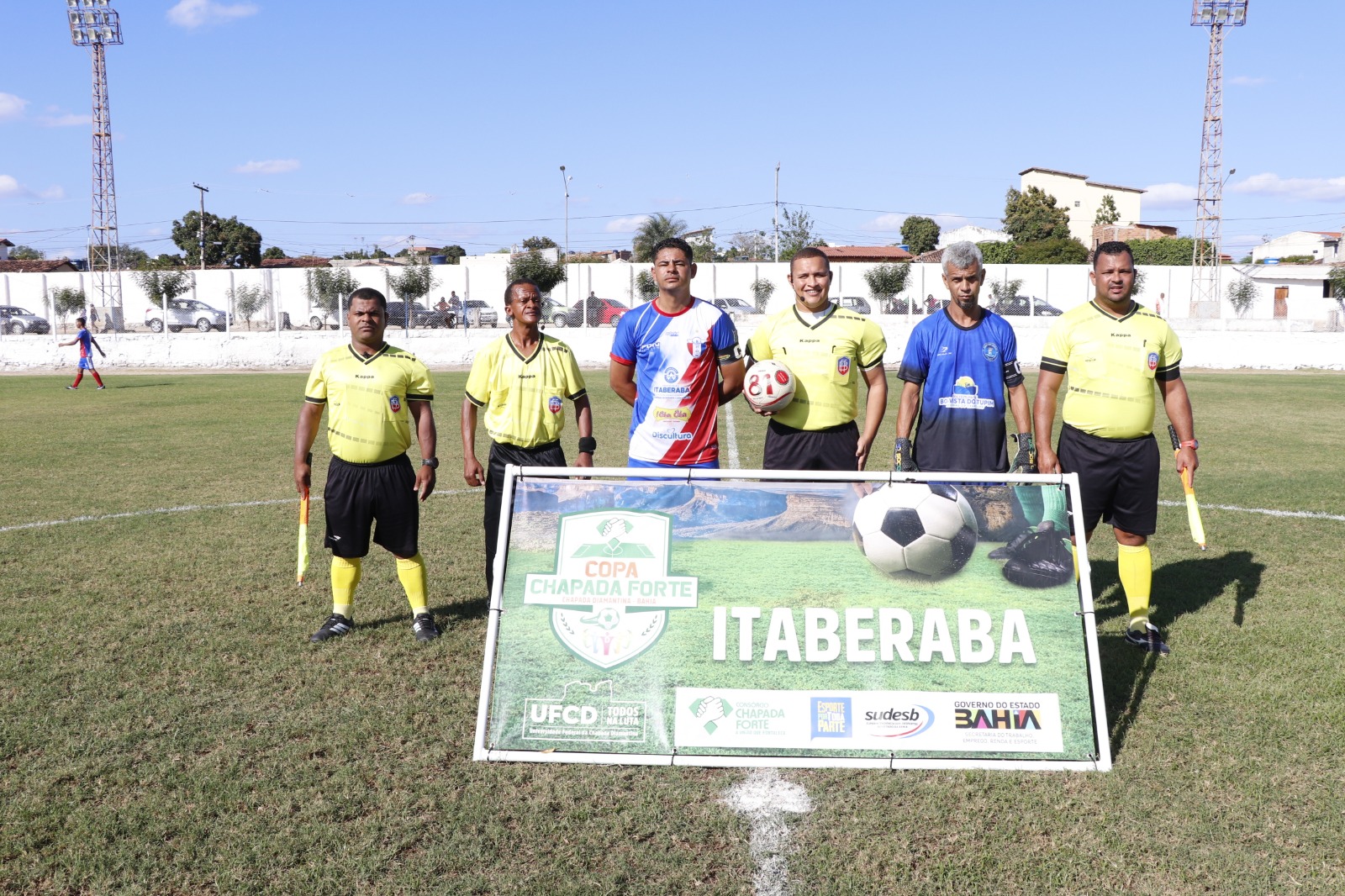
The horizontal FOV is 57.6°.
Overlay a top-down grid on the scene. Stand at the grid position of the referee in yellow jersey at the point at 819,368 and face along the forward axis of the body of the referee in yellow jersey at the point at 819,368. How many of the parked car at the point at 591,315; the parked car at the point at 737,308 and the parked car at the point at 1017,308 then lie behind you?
3

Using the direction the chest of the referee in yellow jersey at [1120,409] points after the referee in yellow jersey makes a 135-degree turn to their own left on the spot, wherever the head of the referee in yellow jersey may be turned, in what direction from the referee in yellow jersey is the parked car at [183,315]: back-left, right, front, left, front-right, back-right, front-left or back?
left

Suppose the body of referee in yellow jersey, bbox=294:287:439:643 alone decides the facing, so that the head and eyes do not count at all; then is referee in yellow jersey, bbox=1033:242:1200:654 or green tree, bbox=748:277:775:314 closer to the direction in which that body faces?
the referee in yellow jersey

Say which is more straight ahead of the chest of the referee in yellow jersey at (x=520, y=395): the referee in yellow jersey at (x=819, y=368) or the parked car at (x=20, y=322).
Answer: the referee in yellow jersey

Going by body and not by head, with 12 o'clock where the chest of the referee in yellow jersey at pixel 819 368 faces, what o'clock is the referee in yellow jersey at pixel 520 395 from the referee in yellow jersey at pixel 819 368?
the referee in yellow jersey at pixel 520 395 is roughly at 3 o'clock from the referee in yellow jersey at pixel 819 368.

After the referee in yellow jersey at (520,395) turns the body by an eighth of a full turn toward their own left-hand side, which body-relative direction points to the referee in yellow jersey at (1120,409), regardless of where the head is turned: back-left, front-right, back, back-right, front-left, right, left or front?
front-left
